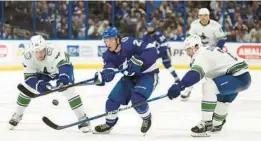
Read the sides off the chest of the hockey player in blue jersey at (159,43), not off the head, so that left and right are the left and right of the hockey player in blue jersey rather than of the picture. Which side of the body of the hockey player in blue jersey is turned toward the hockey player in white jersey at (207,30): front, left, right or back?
left

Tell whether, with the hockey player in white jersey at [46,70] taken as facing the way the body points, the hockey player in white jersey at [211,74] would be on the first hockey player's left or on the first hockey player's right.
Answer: on the first hockey player's left

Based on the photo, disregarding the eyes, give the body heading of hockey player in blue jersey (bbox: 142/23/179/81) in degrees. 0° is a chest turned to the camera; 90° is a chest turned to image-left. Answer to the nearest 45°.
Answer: approximately 45°

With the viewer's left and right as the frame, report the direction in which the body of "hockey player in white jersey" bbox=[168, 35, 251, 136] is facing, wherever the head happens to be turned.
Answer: facing to the left of the viewer

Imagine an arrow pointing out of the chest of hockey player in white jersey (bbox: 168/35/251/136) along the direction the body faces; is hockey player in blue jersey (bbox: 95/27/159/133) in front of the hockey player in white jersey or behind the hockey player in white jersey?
in front

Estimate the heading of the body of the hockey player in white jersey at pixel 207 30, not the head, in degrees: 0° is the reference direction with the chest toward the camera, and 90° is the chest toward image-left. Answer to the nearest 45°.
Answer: approximately 0°

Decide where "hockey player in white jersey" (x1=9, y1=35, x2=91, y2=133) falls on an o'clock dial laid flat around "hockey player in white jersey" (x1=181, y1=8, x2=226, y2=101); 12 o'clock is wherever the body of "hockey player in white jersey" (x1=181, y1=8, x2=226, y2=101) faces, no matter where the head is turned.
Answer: "hockey player in white jersey" (x1=9, y1=35, x2=91, y2=133) is roughly at 1 o'clock from "hockey player in white jersey" (x1=181, y1=8, x2=226, y2=101).

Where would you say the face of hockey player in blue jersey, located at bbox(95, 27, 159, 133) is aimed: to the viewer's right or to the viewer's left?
to the viewer's left
